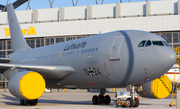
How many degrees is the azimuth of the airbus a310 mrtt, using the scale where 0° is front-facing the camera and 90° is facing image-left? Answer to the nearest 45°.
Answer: approximately 315°
